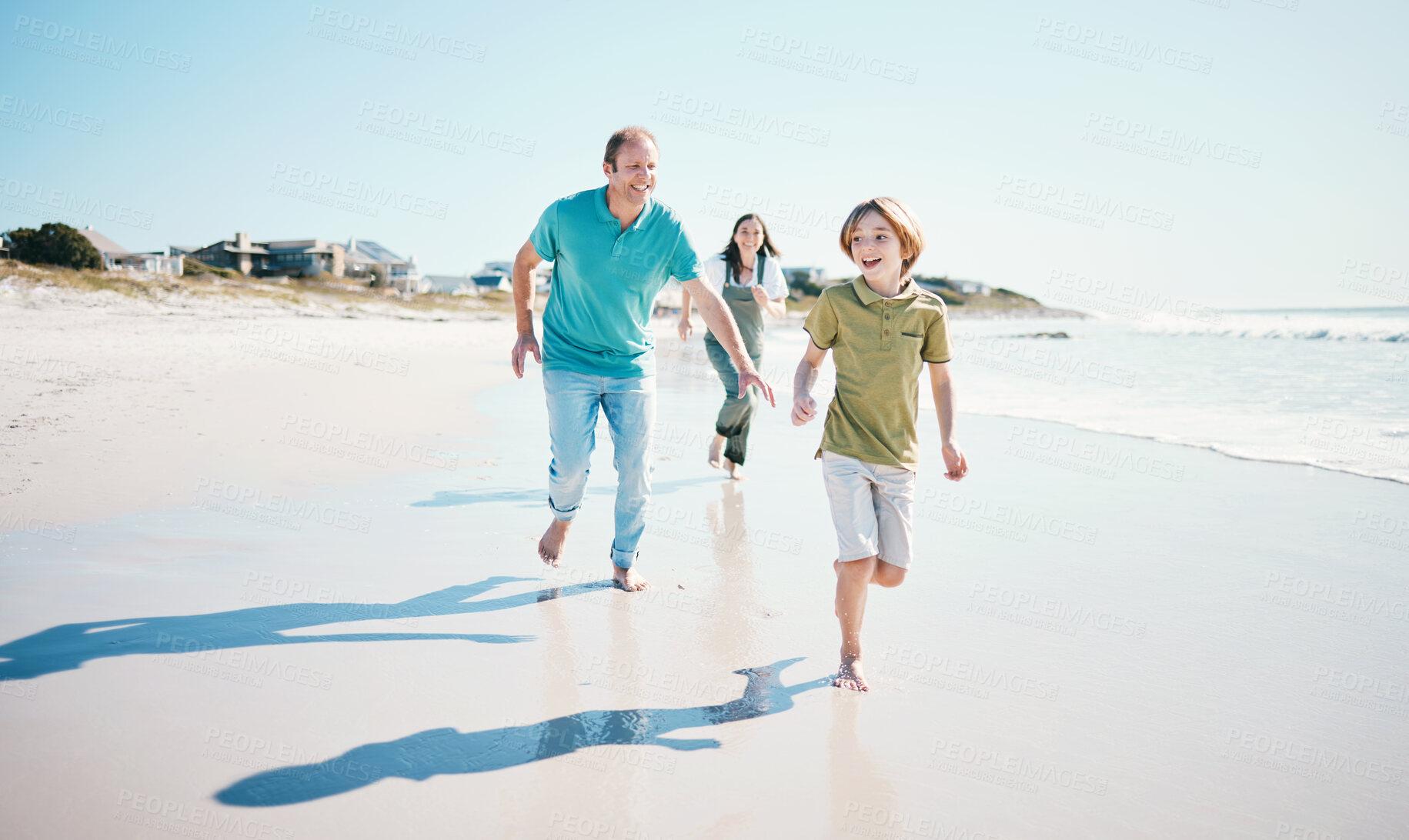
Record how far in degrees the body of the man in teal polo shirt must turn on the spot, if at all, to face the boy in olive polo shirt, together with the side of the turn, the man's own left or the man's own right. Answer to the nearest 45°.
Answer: approximately 45° to the man's own left

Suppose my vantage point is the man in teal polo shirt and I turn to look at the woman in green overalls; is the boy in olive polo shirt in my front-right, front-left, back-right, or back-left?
back-right

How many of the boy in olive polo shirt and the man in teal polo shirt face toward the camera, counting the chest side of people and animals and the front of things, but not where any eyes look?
2

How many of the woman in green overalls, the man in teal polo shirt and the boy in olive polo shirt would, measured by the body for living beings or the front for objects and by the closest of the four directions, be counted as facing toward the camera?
3

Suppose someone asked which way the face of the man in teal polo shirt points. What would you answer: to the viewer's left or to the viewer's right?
to the viewer's right

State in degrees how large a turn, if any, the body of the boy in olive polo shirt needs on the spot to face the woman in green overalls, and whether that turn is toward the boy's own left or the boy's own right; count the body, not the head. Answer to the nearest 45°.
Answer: approximately 180°

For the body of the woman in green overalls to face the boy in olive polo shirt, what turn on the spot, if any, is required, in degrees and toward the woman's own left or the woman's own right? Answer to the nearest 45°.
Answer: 0° — they already face them

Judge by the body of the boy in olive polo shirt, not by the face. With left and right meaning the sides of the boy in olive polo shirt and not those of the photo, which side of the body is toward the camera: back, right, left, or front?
front

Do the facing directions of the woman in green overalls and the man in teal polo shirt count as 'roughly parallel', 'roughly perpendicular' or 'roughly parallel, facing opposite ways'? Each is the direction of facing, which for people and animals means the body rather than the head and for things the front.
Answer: roughly parallel

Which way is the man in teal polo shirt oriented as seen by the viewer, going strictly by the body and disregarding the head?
toward the camera

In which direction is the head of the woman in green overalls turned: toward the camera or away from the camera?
toward the camera

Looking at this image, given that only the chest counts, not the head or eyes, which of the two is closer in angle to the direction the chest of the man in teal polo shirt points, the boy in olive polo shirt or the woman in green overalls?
the boy in olive polo shirt
